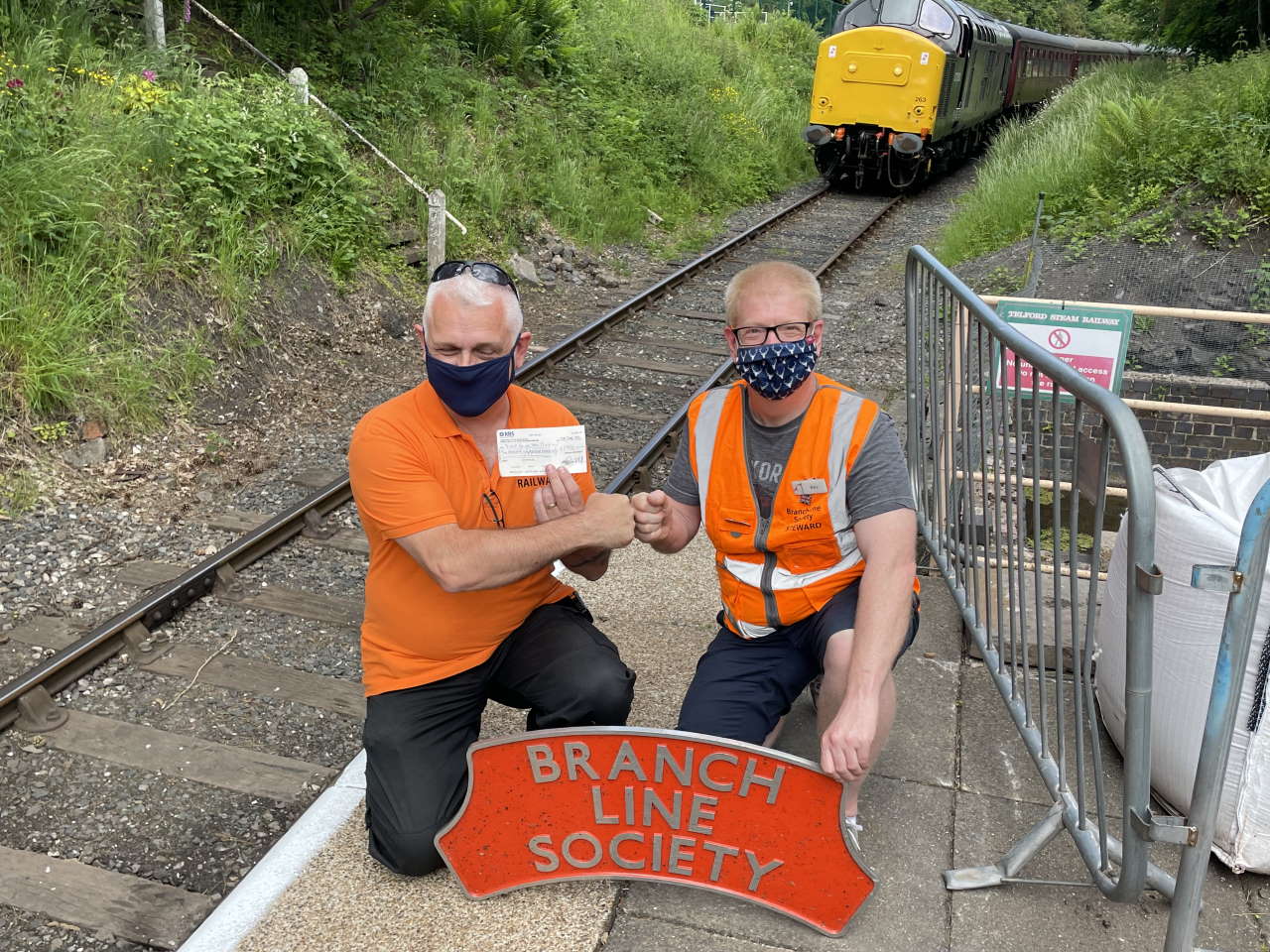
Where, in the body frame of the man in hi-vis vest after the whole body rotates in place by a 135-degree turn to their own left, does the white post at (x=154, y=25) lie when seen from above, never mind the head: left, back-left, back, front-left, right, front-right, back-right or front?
left

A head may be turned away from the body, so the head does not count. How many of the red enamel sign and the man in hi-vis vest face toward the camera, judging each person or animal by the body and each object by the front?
2

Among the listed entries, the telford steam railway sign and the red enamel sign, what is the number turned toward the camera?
2

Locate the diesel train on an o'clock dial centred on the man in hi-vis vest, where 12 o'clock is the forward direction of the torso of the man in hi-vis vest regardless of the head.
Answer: The diesel train is roughly at 6 o'clock from the man in hi-vis vest.

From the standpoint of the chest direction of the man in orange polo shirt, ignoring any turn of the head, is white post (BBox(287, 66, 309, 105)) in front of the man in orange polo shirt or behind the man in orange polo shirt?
behind

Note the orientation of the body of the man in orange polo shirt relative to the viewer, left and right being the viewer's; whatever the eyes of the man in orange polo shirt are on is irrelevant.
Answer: facing the viewer and to the right of the viewer

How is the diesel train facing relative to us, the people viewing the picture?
facing the viewer and to the left of the viewer

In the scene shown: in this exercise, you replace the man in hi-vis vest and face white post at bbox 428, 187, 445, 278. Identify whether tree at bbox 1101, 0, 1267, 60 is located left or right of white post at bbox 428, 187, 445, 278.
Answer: right

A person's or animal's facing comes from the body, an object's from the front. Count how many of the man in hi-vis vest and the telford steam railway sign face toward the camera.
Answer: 2

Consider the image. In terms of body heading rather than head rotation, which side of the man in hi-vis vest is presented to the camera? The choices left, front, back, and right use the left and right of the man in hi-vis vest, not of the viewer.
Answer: front

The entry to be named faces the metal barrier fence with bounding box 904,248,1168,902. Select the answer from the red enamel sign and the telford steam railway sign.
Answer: the telford steam railway sign

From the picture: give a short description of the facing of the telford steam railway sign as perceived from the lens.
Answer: facing the viewer
